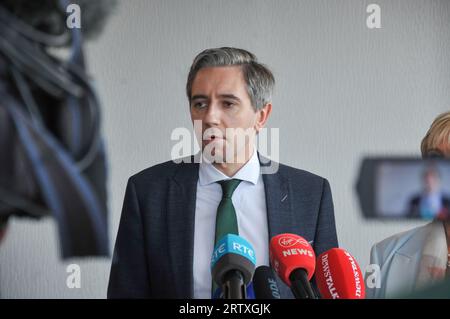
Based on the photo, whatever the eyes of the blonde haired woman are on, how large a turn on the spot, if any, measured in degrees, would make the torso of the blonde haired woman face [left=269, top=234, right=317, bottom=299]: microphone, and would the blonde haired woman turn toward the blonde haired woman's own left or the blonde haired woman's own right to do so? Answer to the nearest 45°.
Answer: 0° — they already face it

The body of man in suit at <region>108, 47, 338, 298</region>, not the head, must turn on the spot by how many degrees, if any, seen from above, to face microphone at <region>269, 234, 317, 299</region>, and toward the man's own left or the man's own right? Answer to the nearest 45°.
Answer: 0° — they already face it

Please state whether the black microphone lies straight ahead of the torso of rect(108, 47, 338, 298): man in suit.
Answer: yes

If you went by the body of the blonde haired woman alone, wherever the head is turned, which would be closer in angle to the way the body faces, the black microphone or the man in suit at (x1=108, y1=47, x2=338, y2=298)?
the black microphone

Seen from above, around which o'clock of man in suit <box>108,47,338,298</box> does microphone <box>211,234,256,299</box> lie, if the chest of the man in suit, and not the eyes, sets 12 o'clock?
The microphone is roughly at 12 o'clock from the man in suit.

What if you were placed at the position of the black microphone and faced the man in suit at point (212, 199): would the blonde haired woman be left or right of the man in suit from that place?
right

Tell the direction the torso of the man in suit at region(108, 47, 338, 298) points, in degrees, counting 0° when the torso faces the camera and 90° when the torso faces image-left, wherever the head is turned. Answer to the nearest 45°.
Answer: approximately 0°

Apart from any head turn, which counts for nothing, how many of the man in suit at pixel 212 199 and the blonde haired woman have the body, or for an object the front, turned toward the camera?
2

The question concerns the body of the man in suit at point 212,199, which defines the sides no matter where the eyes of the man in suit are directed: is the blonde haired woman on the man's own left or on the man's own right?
on the man's own left

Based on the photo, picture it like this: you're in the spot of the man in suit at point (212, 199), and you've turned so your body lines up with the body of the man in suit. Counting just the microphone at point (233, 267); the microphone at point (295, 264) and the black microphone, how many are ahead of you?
3
